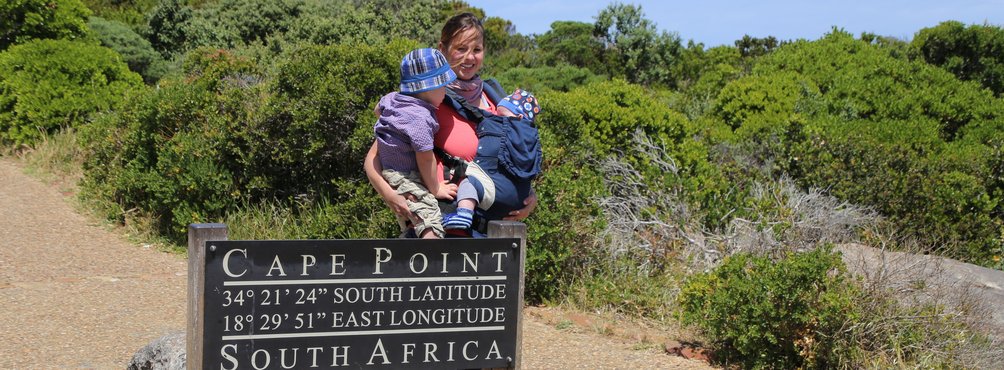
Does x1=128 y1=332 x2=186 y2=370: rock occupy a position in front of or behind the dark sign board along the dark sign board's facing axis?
behind

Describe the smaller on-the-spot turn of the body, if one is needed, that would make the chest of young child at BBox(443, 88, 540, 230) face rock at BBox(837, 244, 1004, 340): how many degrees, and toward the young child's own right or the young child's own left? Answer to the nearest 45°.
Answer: approximately 135° to the young child's own right

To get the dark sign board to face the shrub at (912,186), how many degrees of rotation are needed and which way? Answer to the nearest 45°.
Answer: approximately 135° to its left

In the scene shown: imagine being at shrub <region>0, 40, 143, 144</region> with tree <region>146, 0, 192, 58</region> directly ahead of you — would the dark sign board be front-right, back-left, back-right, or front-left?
back-right

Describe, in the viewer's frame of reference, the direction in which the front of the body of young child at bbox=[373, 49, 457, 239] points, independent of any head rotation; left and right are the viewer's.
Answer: facing to the right of the viewer
